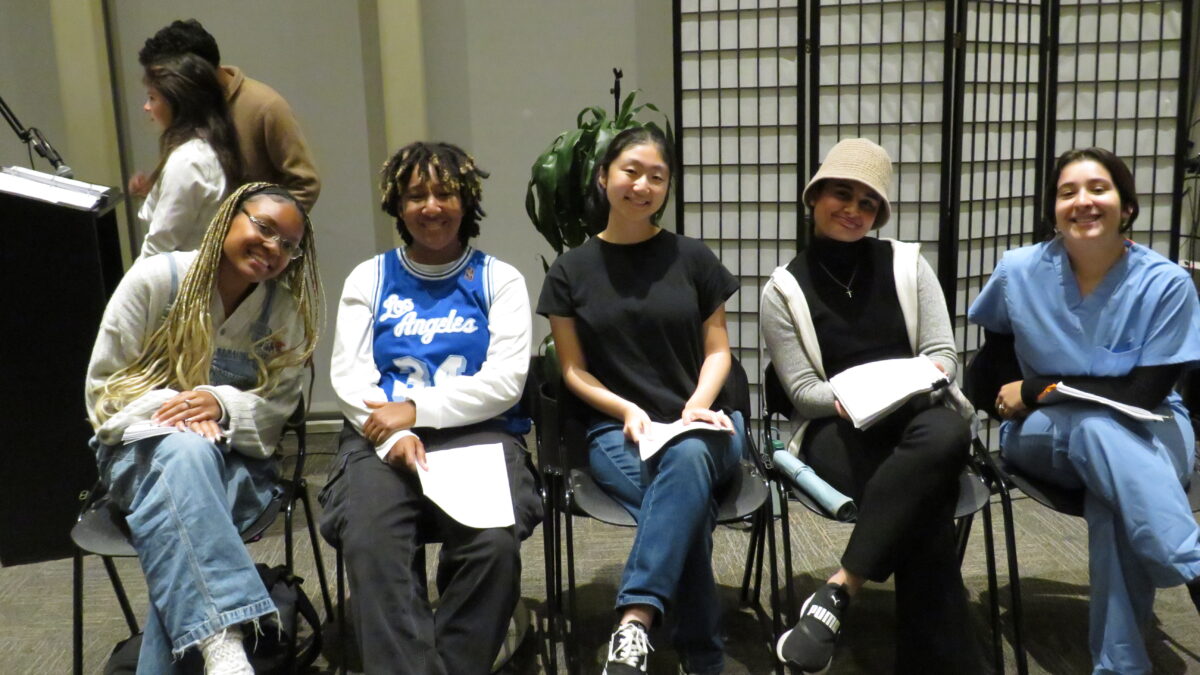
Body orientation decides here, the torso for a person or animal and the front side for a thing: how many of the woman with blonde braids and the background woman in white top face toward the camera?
1

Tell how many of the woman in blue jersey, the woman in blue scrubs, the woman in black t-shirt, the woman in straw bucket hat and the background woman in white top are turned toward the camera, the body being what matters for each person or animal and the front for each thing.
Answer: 4

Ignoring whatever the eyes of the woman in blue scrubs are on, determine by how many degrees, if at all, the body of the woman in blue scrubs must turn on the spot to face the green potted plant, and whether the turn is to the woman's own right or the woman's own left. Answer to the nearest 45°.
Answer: approximately 90° to the woman's own right

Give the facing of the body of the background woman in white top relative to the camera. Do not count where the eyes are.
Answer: to the viewer's left

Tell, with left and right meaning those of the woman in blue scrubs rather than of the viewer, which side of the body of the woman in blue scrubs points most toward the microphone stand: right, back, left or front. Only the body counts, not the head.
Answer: right

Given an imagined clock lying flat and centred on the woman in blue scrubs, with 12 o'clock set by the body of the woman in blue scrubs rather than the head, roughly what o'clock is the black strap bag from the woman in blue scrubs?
The black strap bag is roughly at 2 o'clock from the woman in blue scrubs.

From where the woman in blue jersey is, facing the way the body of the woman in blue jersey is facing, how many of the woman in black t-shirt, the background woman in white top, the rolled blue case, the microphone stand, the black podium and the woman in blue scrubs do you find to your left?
3

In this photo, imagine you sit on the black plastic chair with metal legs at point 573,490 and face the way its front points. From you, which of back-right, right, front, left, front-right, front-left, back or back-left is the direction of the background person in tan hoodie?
back-right

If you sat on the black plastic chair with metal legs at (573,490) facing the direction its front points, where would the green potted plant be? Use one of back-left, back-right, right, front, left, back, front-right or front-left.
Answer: back

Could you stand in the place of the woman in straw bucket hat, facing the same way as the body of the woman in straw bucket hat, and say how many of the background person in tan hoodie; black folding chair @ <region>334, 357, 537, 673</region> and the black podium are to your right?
3

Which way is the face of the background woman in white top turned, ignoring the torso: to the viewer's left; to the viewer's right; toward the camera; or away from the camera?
to the viewer's left

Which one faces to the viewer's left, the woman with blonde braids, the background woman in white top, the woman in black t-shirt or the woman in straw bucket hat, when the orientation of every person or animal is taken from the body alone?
the background woman in white top
